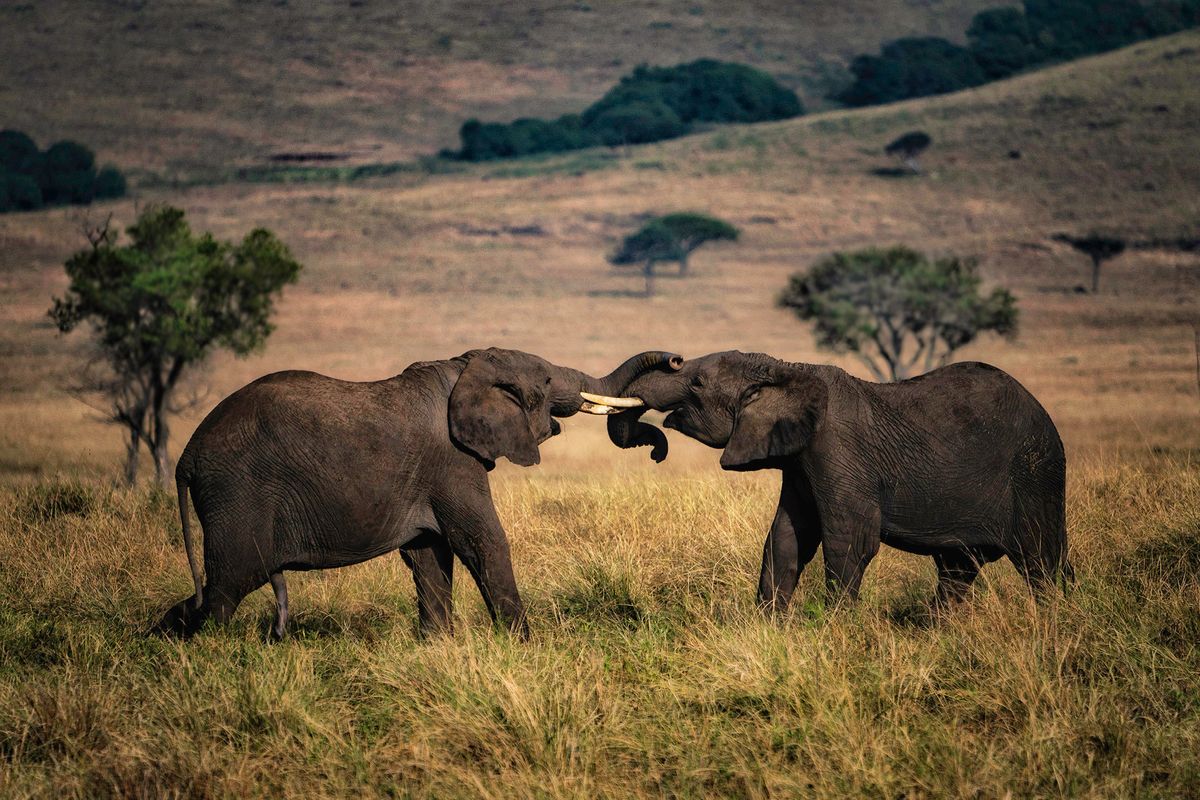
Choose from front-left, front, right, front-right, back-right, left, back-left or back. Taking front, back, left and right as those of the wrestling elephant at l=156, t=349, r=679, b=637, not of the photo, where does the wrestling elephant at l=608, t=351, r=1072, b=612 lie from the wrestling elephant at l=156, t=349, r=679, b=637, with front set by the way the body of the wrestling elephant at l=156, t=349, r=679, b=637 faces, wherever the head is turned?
front

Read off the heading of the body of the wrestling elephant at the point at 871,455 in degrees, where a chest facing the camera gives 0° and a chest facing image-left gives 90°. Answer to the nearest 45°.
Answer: approximately 90°

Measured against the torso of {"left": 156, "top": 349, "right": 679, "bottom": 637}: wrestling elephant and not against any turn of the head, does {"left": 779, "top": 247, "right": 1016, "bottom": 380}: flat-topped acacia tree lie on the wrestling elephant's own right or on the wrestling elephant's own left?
on the wrestling elephant's own left

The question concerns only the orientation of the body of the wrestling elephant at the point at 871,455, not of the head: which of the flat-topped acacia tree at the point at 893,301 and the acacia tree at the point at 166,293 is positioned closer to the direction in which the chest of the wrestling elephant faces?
the acacia tree

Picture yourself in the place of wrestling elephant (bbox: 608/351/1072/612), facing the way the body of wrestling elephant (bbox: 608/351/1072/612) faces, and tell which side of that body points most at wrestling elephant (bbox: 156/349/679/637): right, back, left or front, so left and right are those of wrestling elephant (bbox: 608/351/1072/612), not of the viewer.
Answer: front

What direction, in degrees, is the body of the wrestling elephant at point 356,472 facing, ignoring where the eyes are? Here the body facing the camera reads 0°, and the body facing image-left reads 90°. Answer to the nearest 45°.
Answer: approximately 270°

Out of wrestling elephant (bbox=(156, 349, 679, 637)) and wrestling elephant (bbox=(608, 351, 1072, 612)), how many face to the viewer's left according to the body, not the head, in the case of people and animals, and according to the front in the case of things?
1

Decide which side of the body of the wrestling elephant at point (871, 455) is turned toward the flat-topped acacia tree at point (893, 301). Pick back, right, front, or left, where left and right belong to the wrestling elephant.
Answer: right

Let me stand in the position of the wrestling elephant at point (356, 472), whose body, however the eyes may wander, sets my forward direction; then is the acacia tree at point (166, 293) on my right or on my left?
on my left

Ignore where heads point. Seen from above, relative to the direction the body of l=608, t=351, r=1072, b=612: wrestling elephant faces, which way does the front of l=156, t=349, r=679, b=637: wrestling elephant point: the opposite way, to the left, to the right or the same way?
the opposite way

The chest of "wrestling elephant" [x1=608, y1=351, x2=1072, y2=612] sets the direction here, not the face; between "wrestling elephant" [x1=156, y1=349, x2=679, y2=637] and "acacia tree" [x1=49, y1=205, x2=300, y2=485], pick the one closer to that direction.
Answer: the wrestling elephant

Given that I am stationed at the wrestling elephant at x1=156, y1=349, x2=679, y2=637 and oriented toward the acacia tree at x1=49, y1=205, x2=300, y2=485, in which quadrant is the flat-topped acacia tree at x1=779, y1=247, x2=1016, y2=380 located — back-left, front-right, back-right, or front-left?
front-right
